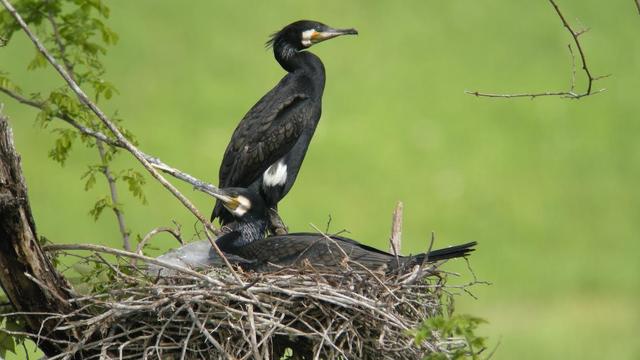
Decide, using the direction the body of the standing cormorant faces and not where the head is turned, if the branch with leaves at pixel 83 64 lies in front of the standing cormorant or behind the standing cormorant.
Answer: behind

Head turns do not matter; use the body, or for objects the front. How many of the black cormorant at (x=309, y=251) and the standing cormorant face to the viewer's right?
1

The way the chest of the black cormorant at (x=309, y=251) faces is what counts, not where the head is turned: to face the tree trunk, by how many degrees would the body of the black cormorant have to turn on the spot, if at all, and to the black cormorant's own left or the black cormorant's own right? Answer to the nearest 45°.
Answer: approximately 45° to the black cormorant's own left

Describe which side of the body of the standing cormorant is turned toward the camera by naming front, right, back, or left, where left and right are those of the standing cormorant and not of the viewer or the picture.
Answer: right

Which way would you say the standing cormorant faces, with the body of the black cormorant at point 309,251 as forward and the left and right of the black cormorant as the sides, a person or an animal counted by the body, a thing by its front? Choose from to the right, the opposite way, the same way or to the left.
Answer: the opposite way

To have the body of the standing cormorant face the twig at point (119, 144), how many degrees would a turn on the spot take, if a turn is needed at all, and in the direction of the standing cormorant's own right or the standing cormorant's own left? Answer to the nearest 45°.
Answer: approximately 135° to the standing cormorant's own right

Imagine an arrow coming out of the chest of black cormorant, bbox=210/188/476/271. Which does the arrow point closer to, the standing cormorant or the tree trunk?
the tree trunk

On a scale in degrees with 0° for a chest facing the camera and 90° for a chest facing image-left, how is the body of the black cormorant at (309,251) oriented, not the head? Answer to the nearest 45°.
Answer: approximately 90°
